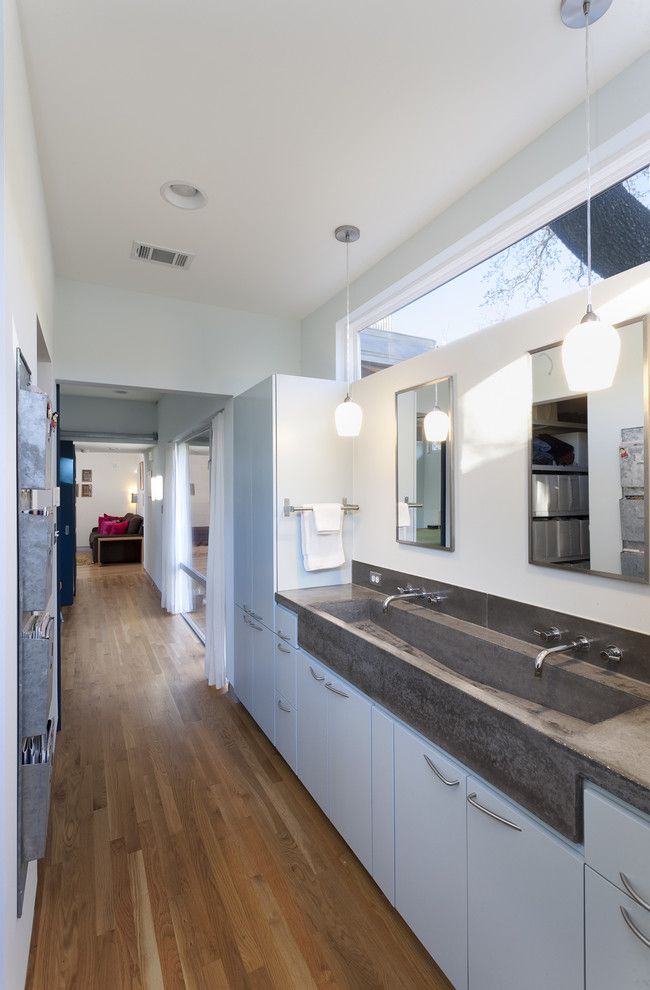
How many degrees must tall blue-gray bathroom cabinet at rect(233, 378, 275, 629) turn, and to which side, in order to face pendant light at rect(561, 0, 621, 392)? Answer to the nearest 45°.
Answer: approximately 135° to its left

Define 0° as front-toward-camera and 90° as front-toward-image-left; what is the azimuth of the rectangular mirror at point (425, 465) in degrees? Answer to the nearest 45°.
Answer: approximately 45°

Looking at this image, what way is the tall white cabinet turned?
to the viewer's left

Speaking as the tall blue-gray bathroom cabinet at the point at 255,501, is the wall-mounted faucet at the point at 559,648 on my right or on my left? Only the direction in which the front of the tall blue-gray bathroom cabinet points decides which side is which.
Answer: on my left

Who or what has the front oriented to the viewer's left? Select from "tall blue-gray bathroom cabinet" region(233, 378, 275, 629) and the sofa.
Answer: the tall blue-gray bathroom cabinet

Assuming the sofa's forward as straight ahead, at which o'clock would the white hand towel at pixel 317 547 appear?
The white hand towel is roughly at 12 o'clock from the sofa.

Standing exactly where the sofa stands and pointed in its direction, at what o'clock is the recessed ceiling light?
The recessed ceiling light is roughly at 12 o'clock from the sofa.
